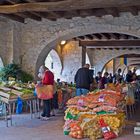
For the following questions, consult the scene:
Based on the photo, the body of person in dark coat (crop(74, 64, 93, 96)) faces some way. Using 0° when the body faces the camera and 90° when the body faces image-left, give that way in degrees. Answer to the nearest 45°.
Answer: approximately 225°

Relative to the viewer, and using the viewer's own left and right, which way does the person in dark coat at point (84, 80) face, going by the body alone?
facing away from the viewer and to the right of the viewer
